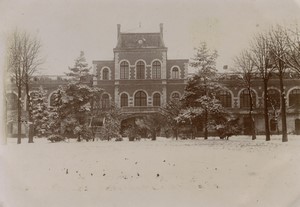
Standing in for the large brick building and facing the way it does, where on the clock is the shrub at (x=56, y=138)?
The shrub is roughly at 3 o'clock from the large brick building.

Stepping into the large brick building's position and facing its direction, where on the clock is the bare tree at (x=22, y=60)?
The bare tree is roughly at 3 o'clock from the large brick building.

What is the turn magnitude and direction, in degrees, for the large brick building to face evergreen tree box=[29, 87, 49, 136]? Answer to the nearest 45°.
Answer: approximately 90° to its right

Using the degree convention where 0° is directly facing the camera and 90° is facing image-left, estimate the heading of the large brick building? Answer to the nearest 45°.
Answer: approximately 0°
